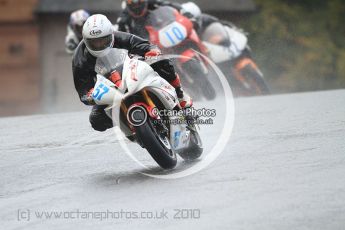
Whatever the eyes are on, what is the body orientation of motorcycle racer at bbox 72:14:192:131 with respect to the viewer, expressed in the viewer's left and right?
facing the viewer

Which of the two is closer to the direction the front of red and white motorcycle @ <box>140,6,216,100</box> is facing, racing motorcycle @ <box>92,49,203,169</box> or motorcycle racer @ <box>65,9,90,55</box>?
the racing motorcycle

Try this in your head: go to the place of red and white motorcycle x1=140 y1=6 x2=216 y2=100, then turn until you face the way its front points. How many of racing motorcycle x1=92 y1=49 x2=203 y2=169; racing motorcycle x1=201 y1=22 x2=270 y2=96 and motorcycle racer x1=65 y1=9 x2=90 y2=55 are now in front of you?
1

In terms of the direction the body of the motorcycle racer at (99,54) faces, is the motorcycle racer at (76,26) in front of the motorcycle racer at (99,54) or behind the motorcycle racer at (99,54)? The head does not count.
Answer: behind

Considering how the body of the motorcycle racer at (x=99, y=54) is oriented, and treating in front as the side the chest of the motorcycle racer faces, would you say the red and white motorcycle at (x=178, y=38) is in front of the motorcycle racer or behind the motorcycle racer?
behind

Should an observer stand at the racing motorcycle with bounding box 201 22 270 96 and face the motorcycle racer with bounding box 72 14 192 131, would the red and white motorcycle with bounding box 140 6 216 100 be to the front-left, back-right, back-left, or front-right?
front-right

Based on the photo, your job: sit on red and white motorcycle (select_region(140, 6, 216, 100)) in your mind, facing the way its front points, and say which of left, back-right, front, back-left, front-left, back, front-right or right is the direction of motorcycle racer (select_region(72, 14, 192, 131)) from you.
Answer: front

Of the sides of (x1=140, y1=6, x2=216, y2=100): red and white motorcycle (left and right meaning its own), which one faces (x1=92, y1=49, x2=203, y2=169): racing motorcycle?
front

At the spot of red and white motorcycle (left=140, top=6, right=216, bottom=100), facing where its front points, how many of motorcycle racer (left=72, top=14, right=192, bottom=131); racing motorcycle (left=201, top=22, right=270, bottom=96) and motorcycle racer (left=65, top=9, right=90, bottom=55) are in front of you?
1

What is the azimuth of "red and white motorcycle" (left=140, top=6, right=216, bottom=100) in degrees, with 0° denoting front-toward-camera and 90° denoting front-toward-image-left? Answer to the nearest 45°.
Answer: approximately 0°

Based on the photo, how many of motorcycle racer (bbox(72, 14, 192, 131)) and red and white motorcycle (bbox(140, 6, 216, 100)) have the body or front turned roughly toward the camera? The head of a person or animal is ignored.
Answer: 2
